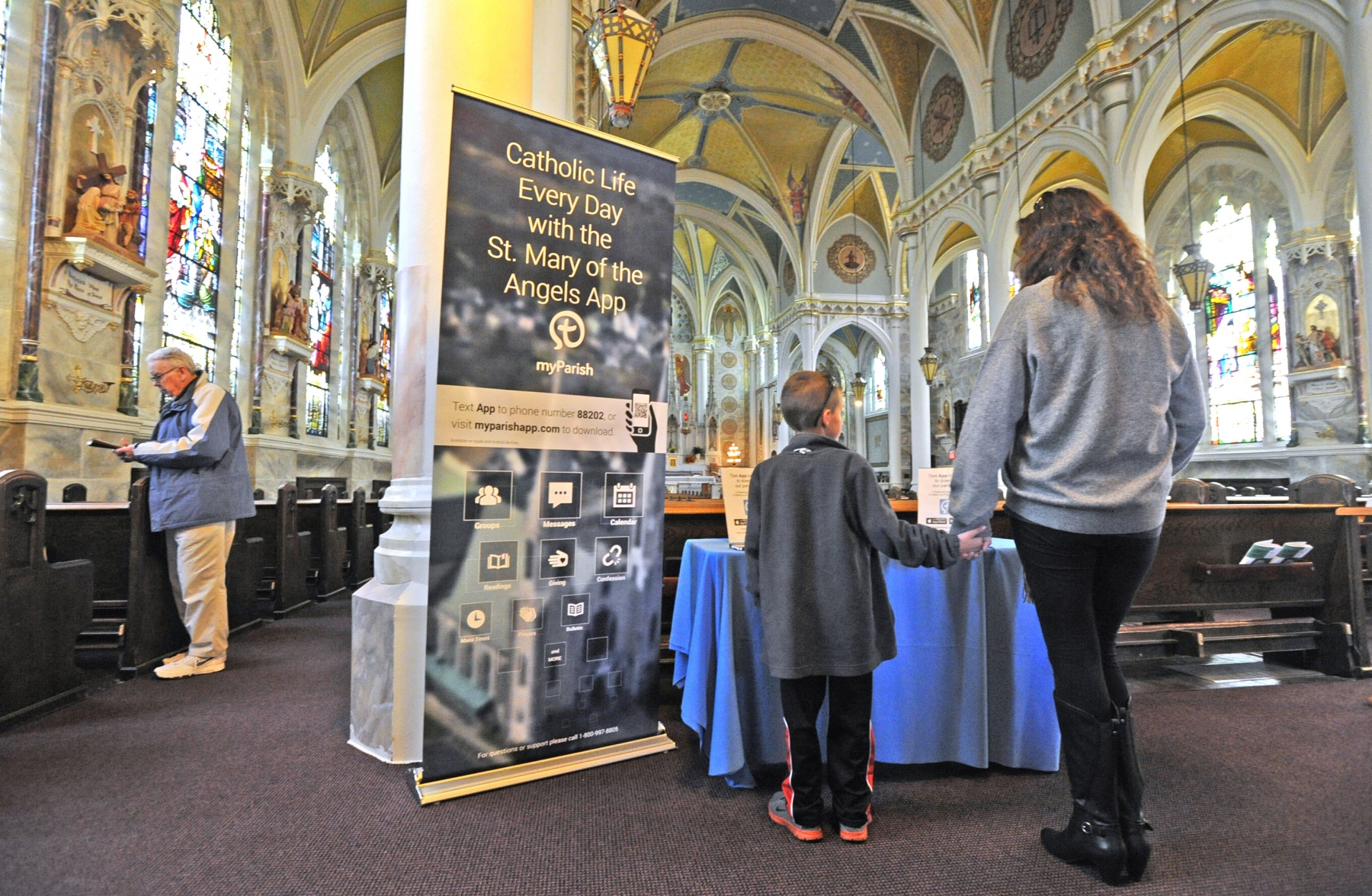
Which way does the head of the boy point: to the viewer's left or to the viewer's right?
to the viewer's right

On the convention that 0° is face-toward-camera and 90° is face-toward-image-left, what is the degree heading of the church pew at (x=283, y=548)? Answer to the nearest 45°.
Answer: approximately 225°

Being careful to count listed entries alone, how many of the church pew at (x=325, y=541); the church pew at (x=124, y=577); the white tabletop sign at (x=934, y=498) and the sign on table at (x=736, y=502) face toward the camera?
2

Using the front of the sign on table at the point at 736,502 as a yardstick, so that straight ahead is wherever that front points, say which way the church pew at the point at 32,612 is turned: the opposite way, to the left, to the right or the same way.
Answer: the opposite way

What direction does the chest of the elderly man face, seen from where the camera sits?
to the viewer's left

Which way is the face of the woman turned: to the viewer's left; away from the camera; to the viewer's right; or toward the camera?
away from the camera

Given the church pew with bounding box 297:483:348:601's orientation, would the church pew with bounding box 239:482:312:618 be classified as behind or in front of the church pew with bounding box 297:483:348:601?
behind

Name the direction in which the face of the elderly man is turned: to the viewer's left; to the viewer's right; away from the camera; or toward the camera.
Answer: to the viewer's left

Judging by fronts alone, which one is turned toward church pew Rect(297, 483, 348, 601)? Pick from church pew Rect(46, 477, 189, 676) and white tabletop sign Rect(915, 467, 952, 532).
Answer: church pew Rect(46, 477, 189, 676)

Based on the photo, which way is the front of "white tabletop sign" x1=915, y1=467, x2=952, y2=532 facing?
toward the camera

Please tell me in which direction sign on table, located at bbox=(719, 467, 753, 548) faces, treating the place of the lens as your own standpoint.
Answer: facing the viewer

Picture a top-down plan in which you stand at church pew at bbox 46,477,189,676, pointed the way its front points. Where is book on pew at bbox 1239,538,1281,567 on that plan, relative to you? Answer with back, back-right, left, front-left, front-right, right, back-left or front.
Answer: right

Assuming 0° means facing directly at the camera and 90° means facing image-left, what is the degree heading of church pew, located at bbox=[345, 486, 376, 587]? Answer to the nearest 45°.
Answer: approximately 225°

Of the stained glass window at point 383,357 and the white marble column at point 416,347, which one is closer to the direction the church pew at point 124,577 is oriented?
the stained glass window

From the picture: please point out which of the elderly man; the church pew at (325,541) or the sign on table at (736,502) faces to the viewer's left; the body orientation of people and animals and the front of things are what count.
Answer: the elderly man
